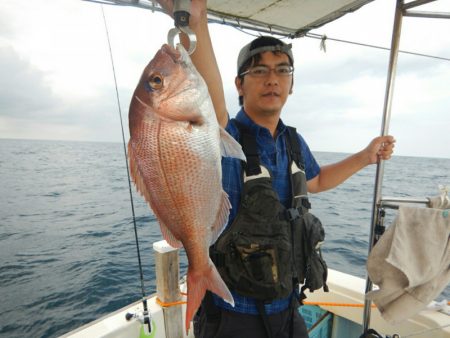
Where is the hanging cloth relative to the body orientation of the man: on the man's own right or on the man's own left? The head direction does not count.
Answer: on the man's own left

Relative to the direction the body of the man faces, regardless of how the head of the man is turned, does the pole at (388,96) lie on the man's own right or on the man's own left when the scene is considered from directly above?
on the man's own left

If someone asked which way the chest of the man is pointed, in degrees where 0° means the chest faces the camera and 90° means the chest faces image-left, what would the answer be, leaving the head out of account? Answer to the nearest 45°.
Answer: approximately 315°
